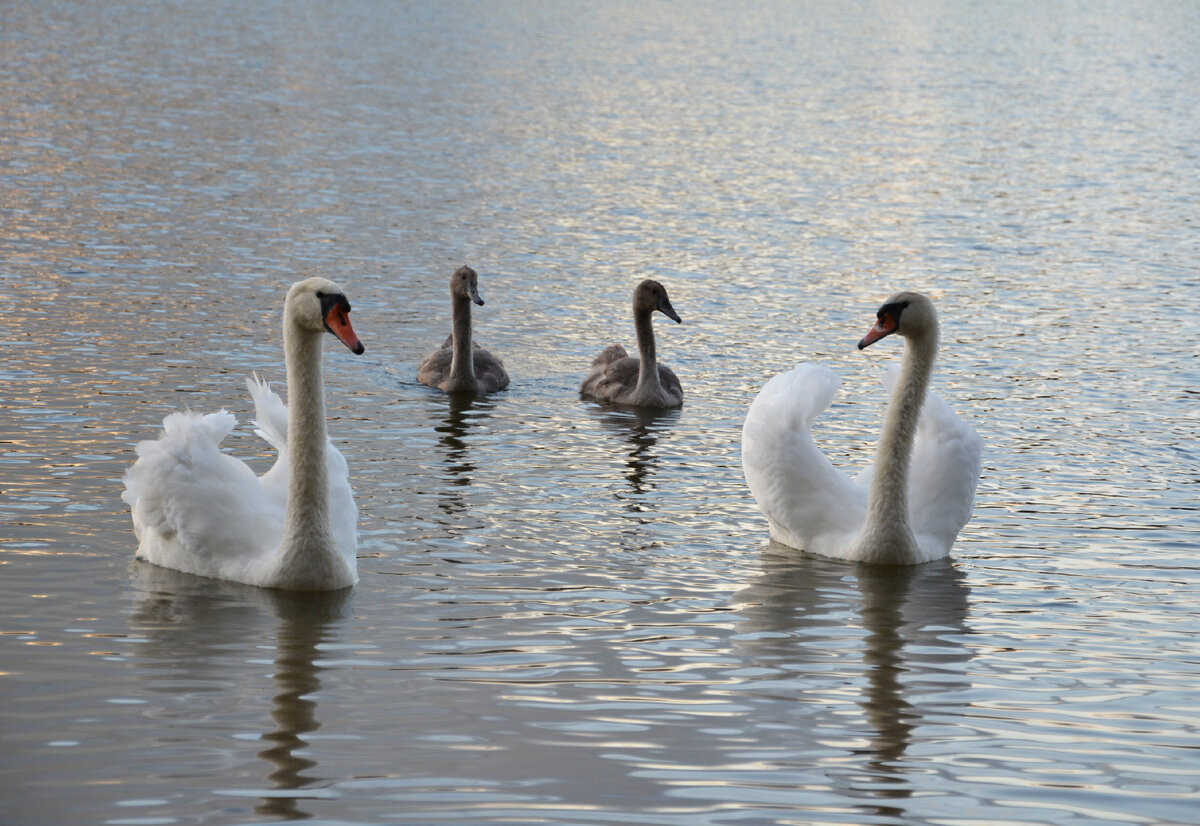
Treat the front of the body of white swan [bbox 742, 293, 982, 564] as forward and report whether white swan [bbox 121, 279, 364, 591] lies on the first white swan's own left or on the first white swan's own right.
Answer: on the first white swan's own right

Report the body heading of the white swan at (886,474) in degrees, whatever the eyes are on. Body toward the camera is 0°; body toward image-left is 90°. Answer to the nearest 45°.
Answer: approximately 0°

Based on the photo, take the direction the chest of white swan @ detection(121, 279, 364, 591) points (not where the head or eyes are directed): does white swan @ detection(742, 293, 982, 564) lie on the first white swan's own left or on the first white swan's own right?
on the first white swan's own left
